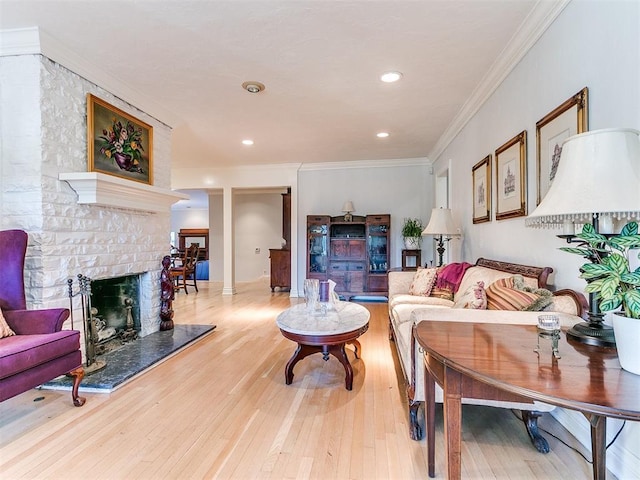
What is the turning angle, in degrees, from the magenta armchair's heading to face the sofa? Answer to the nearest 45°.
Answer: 0° — it already faces it

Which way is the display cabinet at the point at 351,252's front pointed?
toward the camera

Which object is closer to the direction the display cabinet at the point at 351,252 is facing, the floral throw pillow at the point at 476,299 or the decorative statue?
the floral throw pillow

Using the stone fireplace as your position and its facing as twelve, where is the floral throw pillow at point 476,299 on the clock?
The floral throw pillow is roughly at 12 o'clock from the stone fireplace.

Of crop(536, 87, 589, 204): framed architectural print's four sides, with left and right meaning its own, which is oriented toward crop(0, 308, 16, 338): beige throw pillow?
front

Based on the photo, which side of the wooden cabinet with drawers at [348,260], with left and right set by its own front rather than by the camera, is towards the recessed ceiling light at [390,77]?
front

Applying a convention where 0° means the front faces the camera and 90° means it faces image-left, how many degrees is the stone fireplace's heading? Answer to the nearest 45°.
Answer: approximately 315°

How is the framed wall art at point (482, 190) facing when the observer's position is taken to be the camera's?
facing to the left of the viewer

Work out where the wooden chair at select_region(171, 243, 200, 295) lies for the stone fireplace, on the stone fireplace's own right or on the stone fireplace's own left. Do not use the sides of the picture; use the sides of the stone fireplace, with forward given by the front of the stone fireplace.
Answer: on the stone fireplace's own left

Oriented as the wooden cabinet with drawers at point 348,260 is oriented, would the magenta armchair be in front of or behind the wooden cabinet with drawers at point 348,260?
in front

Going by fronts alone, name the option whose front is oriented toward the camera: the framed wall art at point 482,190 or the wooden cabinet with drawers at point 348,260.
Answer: the wooden cabinet with drawers

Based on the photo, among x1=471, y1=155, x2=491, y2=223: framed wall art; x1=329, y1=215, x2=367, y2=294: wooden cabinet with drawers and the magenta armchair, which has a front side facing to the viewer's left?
the framed wall art

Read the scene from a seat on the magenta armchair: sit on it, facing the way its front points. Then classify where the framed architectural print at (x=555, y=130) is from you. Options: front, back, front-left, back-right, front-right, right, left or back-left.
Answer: front

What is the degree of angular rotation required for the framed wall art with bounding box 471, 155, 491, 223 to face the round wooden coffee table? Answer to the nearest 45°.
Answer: approximately 45° to its left

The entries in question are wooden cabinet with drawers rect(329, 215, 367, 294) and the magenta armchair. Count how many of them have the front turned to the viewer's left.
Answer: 0

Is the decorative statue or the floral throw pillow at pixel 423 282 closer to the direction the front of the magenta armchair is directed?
the floral throw pillow

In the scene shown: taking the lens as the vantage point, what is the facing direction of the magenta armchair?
facing the viewer and to the right of the viewer

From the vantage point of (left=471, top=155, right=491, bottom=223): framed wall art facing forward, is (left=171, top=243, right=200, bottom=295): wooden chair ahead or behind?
ahead

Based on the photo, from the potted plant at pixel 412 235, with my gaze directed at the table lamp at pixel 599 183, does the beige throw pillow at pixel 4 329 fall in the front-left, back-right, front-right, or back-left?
front-right
